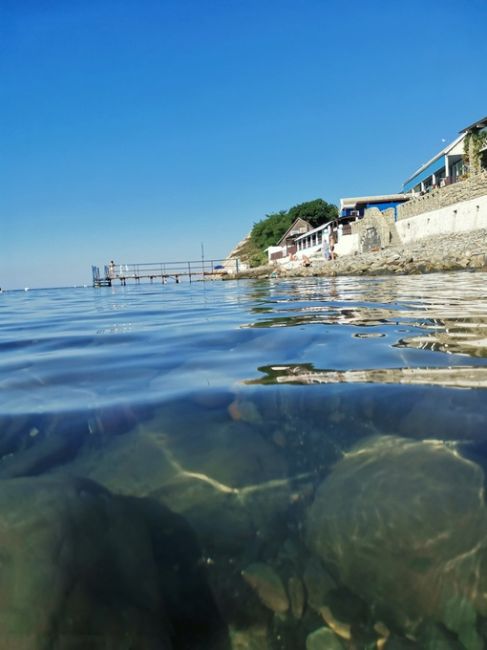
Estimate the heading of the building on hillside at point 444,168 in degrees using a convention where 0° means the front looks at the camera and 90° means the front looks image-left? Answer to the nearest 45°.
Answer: approximately 45°

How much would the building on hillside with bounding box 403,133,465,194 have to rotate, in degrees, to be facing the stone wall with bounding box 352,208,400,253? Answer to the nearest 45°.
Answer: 0° — it already faces it

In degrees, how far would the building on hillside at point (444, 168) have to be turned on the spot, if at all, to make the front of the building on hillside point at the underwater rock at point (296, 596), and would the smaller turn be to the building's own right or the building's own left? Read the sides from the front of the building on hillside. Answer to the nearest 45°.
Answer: approximately 45° to the building's own left

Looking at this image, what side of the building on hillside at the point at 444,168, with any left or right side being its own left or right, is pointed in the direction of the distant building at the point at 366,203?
right
